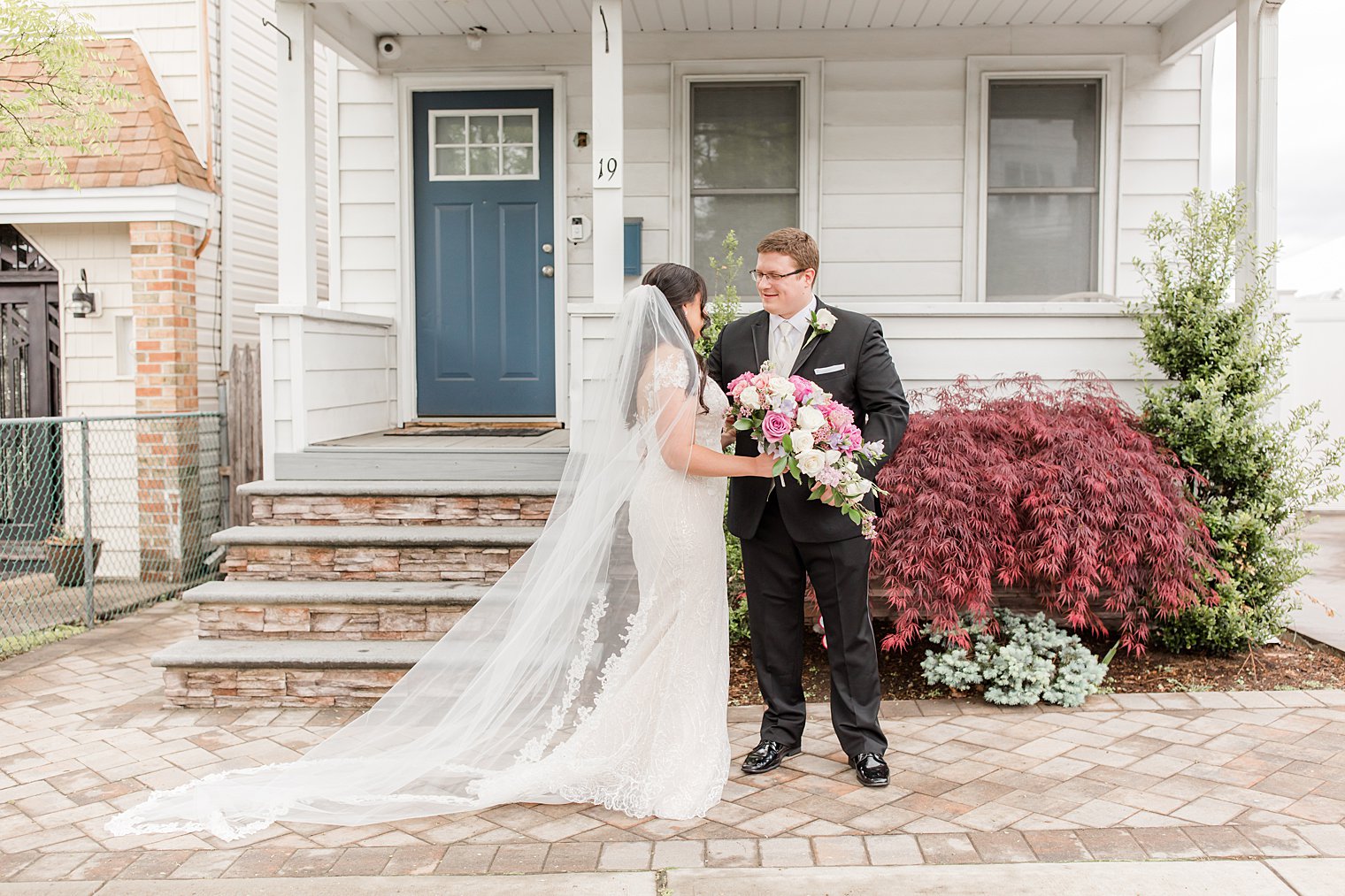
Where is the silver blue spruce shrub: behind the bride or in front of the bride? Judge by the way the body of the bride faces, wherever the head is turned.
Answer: in front

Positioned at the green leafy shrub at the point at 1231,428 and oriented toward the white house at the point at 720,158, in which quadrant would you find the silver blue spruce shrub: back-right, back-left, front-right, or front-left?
front-left

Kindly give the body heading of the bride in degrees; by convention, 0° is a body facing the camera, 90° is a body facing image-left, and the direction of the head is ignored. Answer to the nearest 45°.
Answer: approximately 270°

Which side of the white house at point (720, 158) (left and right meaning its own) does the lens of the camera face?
front

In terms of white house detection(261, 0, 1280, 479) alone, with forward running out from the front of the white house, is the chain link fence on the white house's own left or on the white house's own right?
on the white house's own right

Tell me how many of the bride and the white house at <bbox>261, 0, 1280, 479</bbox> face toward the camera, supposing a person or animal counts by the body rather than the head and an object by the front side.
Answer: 1

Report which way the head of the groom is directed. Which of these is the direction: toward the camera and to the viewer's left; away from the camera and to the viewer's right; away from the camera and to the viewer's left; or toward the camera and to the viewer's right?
toward the camera and to the viewer's left

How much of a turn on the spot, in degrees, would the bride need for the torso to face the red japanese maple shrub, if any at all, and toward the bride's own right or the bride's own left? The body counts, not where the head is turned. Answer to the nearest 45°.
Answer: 0° — they already face it

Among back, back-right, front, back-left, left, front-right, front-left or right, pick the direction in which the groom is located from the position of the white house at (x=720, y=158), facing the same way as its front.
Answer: front

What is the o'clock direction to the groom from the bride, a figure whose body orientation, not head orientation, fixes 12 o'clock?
The groom is roughly at 12 o'clock from the bride.

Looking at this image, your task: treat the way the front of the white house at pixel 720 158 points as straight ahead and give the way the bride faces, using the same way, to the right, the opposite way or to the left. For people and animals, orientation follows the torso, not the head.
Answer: to the left

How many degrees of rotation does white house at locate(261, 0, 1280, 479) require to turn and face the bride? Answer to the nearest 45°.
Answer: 0° — it already faces them
